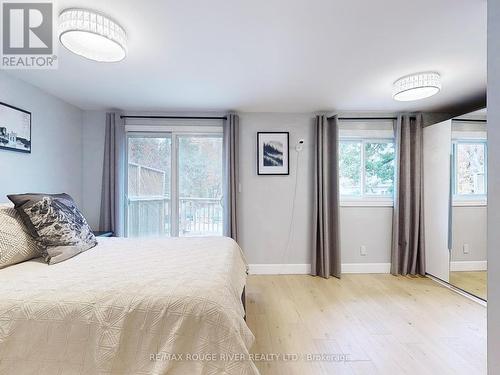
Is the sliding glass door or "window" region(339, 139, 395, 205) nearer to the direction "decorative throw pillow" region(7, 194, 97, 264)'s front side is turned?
the window

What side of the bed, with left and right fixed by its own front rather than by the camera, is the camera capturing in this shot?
right

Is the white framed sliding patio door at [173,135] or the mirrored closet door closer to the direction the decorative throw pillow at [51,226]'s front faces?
the mirrored closet door

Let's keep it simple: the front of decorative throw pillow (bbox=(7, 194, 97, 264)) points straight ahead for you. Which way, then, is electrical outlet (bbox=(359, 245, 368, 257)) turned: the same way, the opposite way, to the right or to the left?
to the right

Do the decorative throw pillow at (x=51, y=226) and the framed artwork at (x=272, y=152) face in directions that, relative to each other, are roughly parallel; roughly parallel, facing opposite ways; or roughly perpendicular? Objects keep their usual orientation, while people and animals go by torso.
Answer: roughly perpendicular
